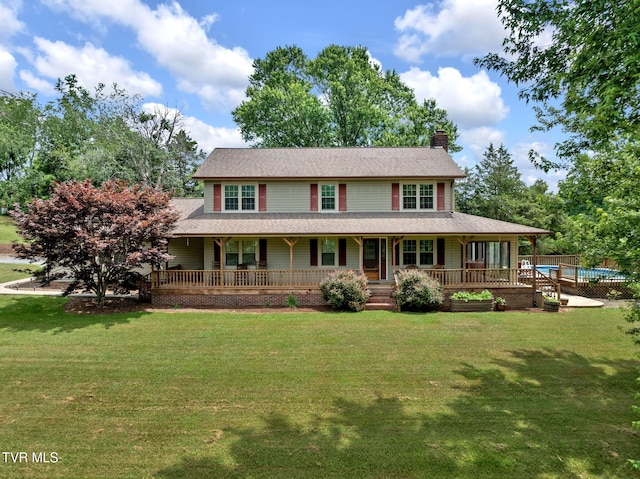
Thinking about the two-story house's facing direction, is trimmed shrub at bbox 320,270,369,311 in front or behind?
in front

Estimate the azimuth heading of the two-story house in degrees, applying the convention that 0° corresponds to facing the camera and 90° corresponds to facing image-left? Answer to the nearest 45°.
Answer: approximately 0°

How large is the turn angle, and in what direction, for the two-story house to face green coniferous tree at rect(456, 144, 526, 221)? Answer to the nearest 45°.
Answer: approximately 135° to its left

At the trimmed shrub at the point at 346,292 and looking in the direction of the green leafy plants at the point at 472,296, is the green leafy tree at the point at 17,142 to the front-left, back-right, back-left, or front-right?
back-left

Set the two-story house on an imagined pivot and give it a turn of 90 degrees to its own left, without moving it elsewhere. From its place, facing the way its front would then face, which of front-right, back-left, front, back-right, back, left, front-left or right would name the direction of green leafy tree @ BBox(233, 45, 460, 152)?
left

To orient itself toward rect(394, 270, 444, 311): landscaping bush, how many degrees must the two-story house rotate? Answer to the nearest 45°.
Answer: approximately 45° to its left
